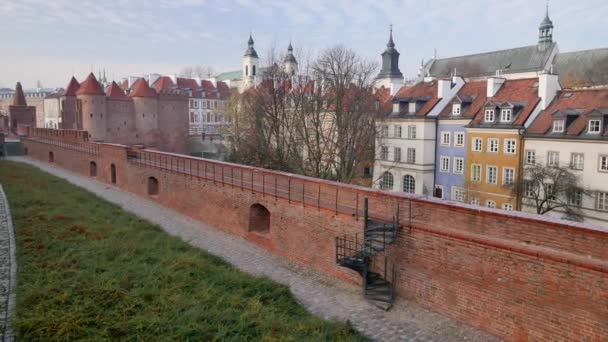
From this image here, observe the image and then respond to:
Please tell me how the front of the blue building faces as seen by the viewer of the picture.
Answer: facing the viewer and to the left of the viewer

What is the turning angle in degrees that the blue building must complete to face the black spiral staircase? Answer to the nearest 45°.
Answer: approximately 45° to its left

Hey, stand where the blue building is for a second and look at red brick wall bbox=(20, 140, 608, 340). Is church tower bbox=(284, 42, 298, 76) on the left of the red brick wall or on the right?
right

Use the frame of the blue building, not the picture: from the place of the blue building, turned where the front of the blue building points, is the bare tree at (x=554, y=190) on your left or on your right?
on your left

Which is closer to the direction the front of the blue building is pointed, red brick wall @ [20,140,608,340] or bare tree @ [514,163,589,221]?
the red brick wall

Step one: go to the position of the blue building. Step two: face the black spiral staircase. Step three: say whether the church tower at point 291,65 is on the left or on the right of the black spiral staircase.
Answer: right
